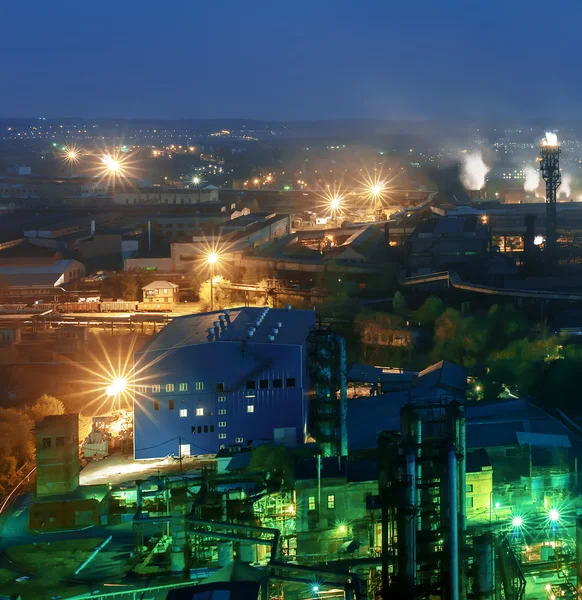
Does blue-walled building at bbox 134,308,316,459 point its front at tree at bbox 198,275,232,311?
no

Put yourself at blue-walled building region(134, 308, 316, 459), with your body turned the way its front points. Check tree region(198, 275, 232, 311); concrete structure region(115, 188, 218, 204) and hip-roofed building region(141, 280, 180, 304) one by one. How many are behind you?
3

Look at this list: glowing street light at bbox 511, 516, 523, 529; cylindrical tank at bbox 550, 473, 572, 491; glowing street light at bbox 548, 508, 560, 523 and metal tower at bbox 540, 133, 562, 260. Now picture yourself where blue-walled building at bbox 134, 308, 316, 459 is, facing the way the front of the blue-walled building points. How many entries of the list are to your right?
0

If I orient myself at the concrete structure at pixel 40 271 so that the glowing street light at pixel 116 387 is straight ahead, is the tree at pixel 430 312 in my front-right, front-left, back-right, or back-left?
front-left

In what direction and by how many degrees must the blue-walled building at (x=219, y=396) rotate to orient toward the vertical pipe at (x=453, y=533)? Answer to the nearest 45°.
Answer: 0° — it already faces it

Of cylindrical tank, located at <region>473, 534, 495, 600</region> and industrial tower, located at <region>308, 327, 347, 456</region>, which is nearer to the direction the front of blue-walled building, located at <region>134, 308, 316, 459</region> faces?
the cylindrical tank

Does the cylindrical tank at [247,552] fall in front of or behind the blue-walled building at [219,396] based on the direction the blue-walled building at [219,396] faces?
in front

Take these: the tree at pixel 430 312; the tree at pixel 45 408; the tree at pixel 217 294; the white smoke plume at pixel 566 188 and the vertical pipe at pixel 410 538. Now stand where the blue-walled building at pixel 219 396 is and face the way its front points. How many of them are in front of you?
1

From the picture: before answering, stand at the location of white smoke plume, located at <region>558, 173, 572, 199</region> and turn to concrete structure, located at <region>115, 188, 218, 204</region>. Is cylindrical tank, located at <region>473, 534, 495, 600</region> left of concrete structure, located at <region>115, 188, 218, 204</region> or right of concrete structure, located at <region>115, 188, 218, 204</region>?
left

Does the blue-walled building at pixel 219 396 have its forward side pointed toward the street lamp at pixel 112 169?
no

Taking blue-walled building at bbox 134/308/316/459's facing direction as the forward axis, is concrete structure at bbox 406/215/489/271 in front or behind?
behind

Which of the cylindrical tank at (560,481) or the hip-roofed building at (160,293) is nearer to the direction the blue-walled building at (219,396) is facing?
the cylindrical tank

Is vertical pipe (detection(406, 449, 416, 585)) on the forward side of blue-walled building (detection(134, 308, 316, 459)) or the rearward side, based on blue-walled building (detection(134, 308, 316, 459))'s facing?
on the forward side

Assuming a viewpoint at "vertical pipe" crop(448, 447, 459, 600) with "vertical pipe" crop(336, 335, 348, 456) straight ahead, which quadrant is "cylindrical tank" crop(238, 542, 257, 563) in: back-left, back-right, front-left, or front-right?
front-left

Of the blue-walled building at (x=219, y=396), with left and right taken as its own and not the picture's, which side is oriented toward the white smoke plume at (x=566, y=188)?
back

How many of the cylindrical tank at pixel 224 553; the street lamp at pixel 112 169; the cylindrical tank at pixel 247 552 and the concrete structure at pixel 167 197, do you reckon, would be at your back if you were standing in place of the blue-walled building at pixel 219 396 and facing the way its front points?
2

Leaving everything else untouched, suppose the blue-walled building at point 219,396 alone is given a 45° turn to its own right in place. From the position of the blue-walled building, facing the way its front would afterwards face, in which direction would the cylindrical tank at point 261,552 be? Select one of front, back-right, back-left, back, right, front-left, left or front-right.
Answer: front-left

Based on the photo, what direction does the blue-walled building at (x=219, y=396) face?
toward the camera

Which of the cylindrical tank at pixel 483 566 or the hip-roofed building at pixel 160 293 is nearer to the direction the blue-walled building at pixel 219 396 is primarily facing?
the cylindrical tank

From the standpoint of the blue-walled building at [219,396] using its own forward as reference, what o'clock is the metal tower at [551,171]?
The metal tower is roughly at 7 o'clock from the blue-walled building.

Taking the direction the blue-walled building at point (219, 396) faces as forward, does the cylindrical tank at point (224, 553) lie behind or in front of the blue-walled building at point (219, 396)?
in front
